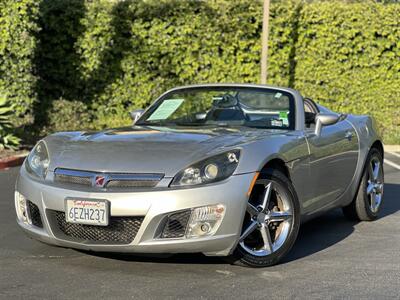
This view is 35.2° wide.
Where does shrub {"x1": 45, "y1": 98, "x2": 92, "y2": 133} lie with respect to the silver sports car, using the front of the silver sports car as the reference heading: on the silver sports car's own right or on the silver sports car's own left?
on the silver sports car's own right

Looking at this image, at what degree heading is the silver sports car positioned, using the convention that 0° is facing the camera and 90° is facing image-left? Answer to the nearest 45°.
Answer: approximately 45°
